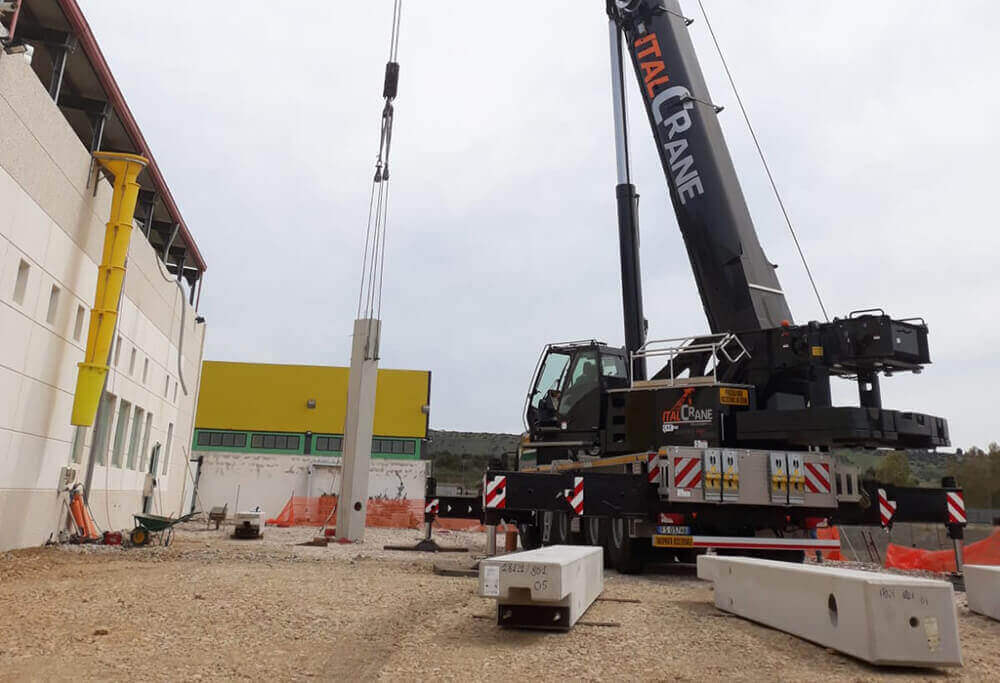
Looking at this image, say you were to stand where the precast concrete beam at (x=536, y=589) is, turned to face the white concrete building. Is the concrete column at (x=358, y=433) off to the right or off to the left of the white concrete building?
right

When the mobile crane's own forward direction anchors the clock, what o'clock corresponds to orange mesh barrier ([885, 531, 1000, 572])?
The orange mesh barrier is roughly at 3 o'clock from the mobile crane.

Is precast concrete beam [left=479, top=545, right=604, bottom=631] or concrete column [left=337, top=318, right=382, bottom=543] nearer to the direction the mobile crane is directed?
the concrete column

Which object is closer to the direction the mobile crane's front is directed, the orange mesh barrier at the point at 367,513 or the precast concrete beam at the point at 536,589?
the orange mesh barrier

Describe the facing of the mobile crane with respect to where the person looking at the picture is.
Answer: facing away from the viewer and to the left of the viewer

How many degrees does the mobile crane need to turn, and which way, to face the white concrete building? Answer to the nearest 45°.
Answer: approximately 45° to its left

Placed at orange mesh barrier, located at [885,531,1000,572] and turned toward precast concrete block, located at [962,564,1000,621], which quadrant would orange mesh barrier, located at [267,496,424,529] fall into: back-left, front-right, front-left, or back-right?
back-right

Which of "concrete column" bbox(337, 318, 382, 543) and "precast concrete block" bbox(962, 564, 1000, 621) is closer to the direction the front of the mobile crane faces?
the concrete column

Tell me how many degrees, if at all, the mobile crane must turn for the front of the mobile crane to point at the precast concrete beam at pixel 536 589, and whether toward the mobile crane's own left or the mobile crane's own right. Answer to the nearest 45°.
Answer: approximately 135° to the mobile crane's own left

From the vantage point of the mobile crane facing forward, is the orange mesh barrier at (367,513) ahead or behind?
ahead

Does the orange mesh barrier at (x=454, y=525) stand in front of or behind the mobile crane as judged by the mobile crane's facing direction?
in front
